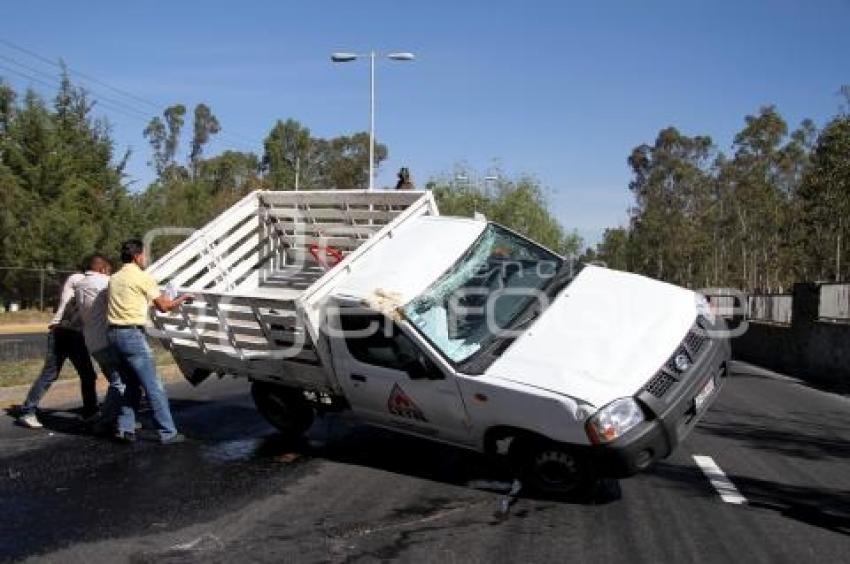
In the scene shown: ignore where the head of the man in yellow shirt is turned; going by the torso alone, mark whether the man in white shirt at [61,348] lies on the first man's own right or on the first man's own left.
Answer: on the first man's own left

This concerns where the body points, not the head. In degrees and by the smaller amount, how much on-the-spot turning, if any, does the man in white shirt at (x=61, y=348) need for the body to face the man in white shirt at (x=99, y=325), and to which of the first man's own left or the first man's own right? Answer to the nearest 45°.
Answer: approximately 45° to the first man's own right

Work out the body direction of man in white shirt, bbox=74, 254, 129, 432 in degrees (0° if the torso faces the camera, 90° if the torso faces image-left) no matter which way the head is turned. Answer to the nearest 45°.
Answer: approximately 225°

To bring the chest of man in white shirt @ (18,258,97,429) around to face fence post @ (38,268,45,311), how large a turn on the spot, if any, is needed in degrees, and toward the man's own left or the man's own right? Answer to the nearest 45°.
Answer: approximately 90° to the man's own left

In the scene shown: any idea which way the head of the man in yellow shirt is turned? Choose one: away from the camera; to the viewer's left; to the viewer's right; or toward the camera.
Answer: to the viewer's right

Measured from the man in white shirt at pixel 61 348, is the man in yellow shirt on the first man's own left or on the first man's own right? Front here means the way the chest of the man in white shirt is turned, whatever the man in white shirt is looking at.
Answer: on the first man's own right

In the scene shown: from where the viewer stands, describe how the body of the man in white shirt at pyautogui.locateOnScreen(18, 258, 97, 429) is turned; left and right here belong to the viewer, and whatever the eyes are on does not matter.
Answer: facing to the right of the viewer

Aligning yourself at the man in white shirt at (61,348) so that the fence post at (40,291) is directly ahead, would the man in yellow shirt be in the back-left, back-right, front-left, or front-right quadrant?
back-right

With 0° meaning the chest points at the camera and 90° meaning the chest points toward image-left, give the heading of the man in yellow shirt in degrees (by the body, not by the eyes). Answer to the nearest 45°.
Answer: approximately 225°

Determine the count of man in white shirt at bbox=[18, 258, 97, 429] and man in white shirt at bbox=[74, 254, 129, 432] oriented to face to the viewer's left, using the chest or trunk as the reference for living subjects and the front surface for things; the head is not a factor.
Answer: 0

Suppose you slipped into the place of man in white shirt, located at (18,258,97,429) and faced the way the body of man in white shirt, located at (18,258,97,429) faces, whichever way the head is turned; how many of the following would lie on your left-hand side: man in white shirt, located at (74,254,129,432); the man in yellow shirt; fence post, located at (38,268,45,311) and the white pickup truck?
1
